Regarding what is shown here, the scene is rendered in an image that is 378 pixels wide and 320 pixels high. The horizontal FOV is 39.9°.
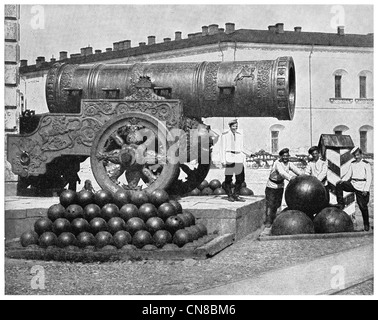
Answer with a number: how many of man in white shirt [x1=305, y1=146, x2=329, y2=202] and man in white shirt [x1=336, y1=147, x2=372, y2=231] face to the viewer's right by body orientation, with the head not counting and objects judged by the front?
0

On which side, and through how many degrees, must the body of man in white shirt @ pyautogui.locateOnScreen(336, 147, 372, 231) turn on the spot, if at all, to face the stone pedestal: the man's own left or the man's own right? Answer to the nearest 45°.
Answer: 0° — they already face it

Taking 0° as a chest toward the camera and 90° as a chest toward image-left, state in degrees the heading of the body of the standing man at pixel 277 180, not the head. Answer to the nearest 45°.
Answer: approximately 315°

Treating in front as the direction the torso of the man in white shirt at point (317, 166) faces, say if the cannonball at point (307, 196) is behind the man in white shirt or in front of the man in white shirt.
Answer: in front

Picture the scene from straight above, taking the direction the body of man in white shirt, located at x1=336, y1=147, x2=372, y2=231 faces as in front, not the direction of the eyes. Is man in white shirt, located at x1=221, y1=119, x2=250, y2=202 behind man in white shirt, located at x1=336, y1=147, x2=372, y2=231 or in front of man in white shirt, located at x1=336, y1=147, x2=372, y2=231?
in front

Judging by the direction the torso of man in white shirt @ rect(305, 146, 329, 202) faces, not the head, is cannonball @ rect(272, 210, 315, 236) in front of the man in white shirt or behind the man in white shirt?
in front

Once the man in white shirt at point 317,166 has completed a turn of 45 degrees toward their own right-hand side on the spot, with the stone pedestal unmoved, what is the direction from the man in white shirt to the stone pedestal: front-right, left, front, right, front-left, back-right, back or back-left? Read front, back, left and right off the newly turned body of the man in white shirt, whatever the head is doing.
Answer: front

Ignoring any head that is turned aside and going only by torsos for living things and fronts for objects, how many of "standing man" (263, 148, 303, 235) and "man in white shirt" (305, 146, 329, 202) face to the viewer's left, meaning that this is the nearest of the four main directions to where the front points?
0

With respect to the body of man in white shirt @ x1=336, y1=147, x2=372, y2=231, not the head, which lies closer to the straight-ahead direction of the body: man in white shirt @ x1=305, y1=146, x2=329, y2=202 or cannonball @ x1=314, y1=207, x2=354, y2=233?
the cannonball

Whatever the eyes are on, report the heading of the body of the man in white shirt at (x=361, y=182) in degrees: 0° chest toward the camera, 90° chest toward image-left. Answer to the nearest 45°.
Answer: approximately 45°
